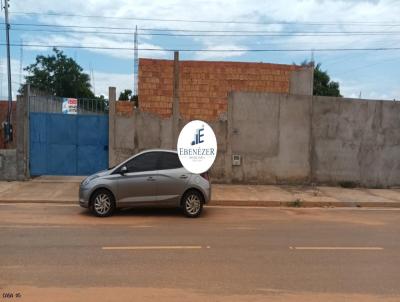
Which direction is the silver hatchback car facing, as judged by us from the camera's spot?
facing to the left of the viewer

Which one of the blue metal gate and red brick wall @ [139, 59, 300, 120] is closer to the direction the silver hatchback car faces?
the blue metal gate

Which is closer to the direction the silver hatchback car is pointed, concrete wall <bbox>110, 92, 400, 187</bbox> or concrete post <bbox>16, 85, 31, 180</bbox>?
the concrete post

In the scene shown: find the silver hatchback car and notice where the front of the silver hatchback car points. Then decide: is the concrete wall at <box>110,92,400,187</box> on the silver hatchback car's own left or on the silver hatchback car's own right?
on the silver hatchback car's own right

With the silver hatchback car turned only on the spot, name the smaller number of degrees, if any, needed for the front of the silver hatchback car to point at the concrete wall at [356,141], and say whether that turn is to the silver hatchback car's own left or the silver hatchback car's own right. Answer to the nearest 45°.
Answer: approximately 135° to the silver hatchback car's own right

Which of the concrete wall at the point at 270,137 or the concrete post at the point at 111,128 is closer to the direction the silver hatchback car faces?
the concrete post

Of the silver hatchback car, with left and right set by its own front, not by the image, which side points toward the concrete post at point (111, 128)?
right

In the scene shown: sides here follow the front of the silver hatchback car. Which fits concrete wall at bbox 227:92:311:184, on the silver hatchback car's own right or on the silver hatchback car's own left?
on the silver hatchback car's own right

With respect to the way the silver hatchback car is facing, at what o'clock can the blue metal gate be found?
The blue metal gate is roughly at 2 o'clock from the silver hatchback car.

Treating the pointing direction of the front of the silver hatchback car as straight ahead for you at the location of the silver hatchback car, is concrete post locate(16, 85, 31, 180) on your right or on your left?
on your right

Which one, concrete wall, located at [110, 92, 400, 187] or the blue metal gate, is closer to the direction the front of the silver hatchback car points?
the blue metal gate

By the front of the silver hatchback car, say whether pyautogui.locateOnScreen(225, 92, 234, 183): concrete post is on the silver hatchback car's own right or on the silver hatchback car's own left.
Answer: on the silver hatchback car's own right
